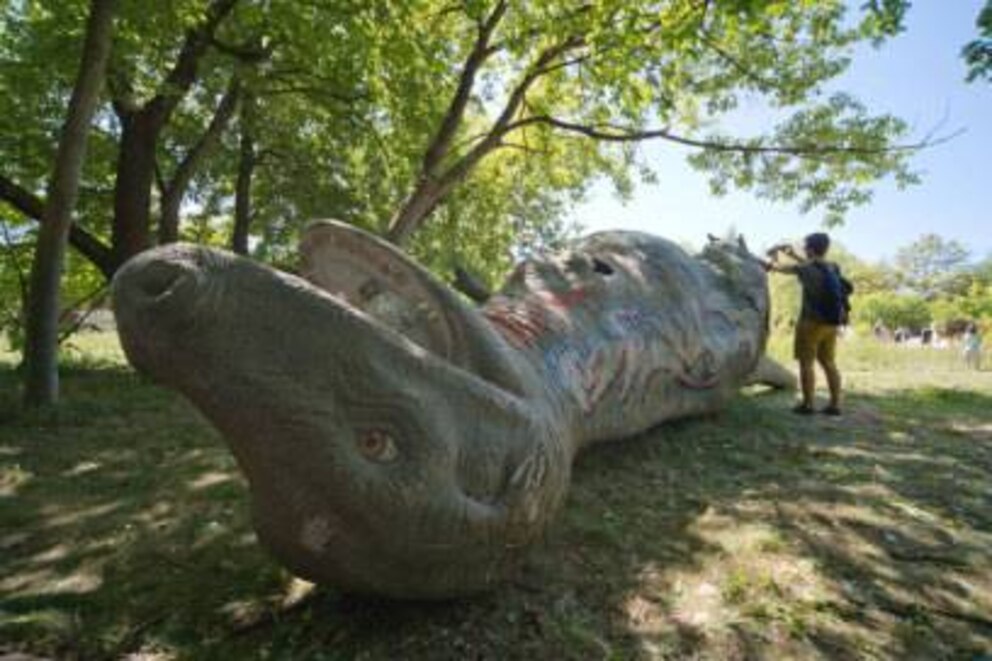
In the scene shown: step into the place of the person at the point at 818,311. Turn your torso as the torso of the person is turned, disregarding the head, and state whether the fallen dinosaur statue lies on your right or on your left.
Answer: on your left

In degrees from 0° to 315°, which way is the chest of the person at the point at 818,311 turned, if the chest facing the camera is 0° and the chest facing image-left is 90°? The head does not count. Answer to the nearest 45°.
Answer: approximately 135°

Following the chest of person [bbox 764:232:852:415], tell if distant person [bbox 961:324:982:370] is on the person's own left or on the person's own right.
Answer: on the person's own right
